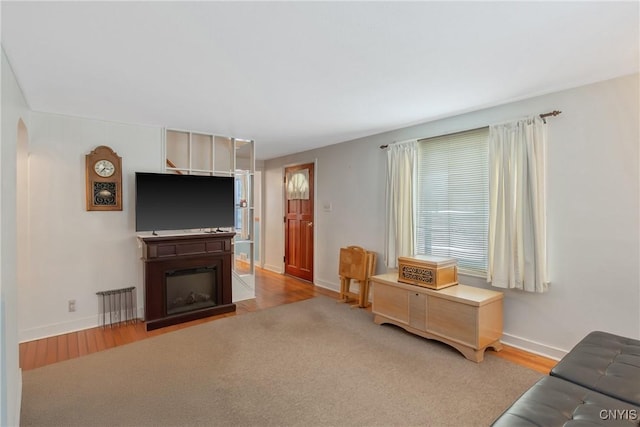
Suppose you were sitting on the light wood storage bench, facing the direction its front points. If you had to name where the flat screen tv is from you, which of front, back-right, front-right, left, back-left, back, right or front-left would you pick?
front-right

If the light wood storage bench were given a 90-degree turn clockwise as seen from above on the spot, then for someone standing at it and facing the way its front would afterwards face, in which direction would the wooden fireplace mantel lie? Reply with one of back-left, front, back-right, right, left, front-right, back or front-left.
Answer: front-left

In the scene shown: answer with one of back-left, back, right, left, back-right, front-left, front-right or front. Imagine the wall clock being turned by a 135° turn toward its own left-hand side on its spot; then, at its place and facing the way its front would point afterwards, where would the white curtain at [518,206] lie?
right

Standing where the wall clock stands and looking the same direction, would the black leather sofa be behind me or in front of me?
in front

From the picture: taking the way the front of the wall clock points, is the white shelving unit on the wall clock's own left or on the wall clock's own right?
on the wall clock's own left

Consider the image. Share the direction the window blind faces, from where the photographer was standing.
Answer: facing the viewer and to the left of the viewer

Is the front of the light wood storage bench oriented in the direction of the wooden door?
no

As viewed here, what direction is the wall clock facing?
toward the camera

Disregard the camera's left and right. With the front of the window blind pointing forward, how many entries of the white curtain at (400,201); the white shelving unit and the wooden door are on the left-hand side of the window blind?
0

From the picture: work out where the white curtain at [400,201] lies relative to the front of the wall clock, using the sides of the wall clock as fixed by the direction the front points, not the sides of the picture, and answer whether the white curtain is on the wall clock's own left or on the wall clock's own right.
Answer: on the wall clock's own left

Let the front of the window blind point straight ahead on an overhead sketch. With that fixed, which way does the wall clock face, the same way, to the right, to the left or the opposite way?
to the left

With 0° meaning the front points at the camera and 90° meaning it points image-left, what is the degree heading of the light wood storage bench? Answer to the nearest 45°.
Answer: approximately 45°

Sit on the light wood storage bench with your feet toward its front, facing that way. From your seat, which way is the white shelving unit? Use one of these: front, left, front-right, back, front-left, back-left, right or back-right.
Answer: front-right

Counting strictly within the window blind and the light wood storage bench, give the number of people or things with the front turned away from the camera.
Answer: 0

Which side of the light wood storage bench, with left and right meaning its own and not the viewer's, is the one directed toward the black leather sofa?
left

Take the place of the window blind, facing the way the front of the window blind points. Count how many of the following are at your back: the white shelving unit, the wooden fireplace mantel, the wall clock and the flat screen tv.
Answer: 0

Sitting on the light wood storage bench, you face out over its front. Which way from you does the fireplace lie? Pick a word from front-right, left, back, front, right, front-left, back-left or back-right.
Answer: front-right

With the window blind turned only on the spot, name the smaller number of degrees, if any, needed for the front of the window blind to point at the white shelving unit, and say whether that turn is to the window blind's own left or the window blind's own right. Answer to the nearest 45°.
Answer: approximately 45° to the window blind's own right

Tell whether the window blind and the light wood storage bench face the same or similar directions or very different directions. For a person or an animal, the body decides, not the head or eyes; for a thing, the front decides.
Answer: same or similar directions
